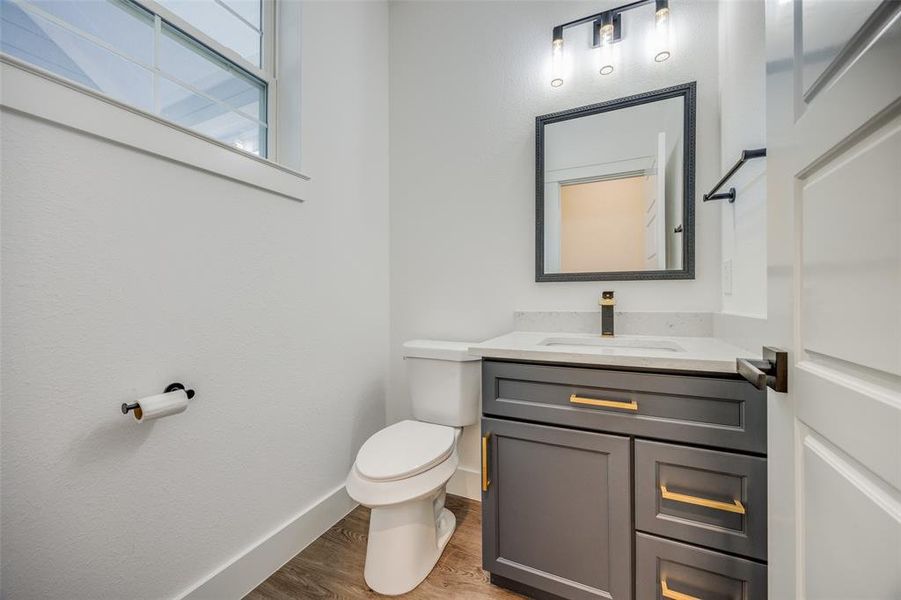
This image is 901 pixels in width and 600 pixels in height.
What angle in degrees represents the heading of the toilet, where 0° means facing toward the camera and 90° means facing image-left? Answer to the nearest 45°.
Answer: approximately 45°

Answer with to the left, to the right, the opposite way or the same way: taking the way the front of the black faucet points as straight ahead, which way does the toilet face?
the same way

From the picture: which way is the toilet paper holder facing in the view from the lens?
facing the viewer and to the right of the viewer

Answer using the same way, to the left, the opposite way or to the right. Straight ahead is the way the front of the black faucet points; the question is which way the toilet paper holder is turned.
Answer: to the left

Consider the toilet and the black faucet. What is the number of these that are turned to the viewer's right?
0

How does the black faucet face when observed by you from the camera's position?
facing the viewer

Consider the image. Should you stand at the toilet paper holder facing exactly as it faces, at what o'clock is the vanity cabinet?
The vanity cabinet is roughly at 12 o'clock from the toilet paper holder.
